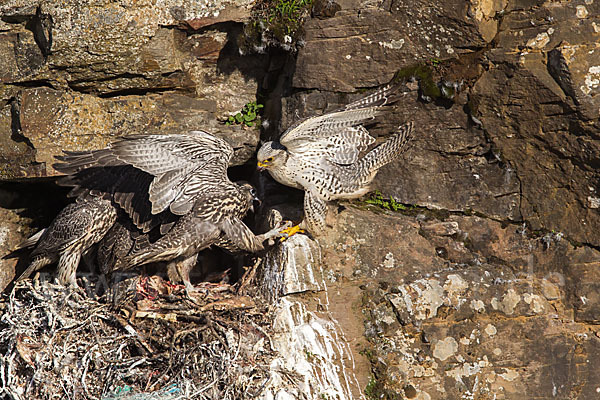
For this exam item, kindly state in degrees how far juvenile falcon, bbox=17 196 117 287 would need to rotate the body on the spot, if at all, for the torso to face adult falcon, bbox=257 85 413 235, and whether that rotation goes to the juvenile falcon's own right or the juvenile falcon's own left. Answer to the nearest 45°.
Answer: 0° — it already faces it

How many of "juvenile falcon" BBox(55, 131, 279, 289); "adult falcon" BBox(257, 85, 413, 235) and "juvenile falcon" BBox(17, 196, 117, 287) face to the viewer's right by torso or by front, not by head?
2

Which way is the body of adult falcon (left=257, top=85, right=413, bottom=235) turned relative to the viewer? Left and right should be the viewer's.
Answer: facing to the left of the viewer

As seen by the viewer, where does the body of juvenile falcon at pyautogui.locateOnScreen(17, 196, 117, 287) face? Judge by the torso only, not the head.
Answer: to the viewer's right

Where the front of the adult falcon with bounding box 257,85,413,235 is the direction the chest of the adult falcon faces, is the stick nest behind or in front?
in front

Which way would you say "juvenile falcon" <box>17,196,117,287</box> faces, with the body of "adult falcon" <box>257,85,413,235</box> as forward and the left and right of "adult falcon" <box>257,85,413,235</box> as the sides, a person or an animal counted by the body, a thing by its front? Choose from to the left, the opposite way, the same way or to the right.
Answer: the opposite way

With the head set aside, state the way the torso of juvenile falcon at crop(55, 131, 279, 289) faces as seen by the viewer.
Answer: to the viewer's right

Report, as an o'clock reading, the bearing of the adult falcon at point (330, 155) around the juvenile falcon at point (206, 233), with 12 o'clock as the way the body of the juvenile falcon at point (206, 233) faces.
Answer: the adult falcon at point (330, 155) is roughly at 12 o'clock from the juvenile falcon at point (206, 233).

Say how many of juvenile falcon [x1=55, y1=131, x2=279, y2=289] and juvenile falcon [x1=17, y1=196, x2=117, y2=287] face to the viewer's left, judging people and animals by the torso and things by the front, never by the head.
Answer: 0

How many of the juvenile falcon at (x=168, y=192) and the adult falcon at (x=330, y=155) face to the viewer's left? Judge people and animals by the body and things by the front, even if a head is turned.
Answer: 1

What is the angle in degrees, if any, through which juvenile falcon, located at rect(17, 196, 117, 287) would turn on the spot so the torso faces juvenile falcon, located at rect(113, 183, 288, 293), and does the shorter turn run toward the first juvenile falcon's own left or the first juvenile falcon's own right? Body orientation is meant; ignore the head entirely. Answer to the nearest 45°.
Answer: approximately 45° to the first juvenile falcon's own right

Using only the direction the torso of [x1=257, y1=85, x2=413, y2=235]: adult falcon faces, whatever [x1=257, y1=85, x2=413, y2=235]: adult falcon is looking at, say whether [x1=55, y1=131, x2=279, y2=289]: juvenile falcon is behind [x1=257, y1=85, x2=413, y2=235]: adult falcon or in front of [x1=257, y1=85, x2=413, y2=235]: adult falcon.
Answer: in front
